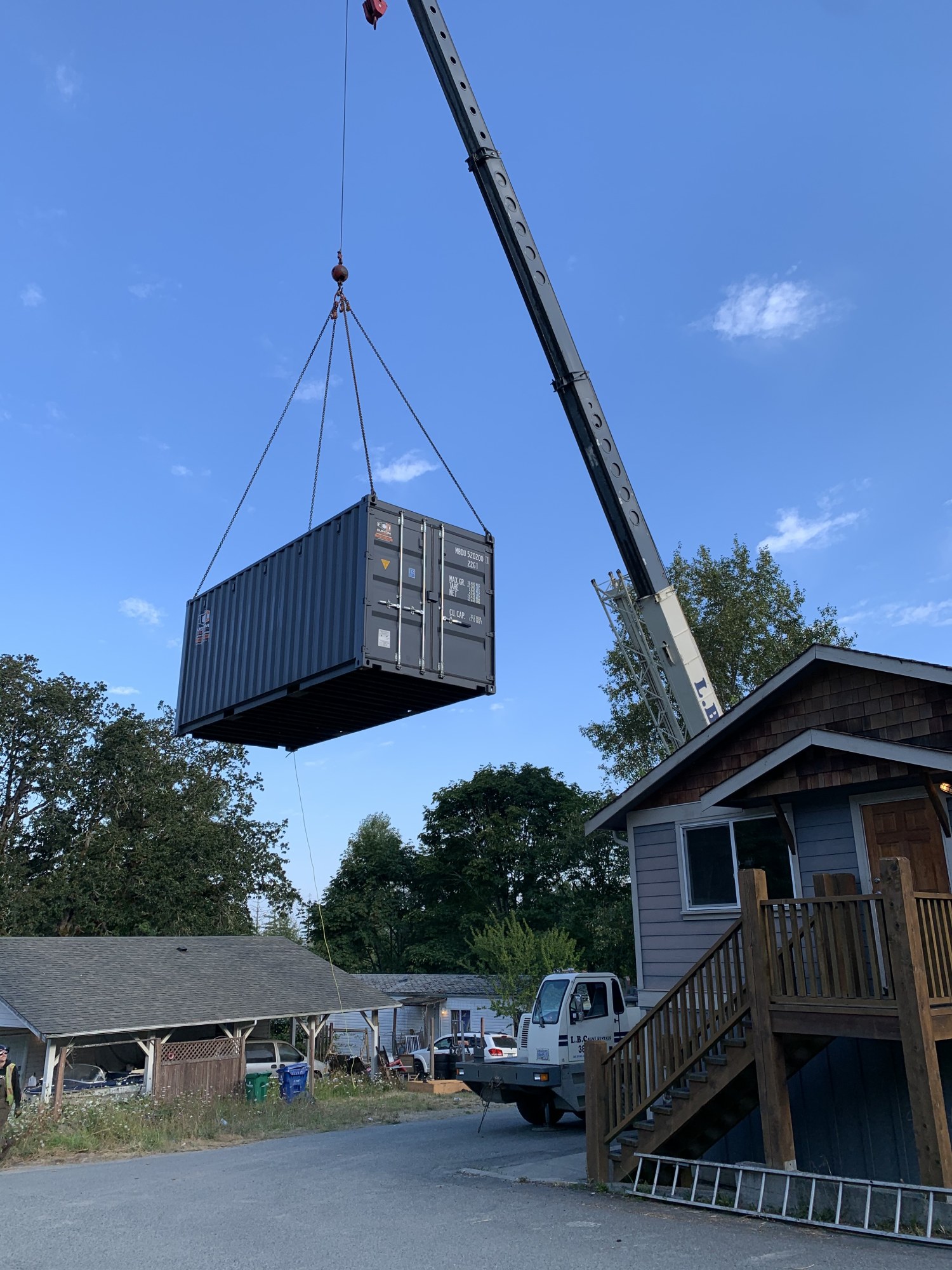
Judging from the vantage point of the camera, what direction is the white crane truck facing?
facing the viewer and to the left of the viewer

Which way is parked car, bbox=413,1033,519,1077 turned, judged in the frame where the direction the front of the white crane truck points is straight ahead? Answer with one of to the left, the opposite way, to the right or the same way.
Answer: to the right

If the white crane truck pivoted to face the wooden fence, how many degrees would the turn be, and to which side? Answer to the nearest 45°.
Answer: approximately 90° to its right

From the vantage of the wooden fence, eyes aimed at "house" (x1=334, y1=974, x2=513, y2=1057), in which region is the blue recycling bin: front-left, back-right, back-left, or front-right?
front-right

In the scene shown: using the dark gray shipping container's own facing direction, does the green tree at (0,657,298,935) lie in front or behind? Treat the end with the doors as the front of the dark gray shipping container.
behind

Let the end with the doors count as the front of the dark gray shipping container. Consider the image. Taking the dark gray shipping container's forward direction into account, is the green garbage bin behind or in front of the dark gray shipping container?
behind

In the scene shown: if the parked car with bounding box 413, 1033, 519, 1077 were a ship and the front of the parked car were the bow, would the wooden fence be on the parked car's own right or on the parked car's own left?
on the parked car's own left
